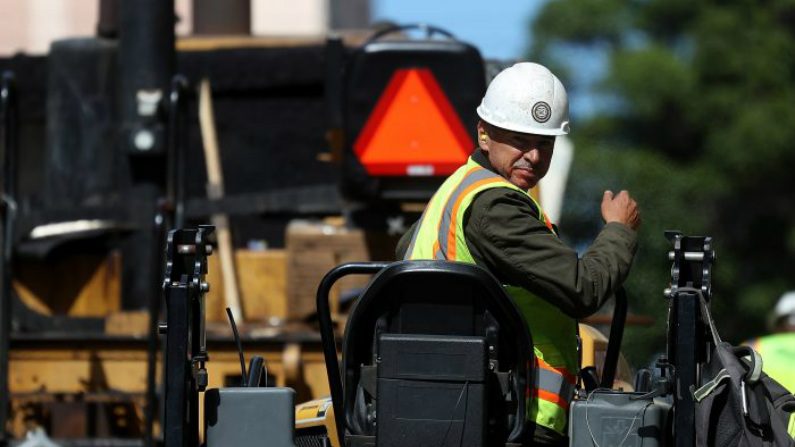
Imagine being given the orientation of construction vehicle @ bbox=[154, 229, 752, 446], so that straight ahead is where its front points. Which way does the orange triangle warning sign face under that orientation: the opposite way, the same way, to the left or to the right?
the opposite way

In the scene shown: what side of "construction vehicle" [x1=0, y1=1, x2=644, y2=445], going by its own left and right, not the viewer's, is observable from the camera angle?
back

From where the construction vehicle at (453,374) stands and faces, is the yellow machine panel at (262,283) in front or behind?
in front

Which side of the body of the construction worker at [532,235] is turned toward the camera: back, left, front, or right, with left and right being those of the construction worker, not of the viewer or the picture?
right

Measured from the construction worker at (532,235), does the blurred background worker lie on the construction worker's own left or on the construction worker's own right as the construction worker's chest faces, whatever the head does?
on the construction worker's own left

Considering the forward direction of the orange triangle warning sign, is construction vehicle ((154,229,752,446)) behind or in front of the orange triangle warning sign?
in front

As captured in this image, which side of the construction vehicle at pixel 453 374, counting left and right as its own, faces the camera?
back
